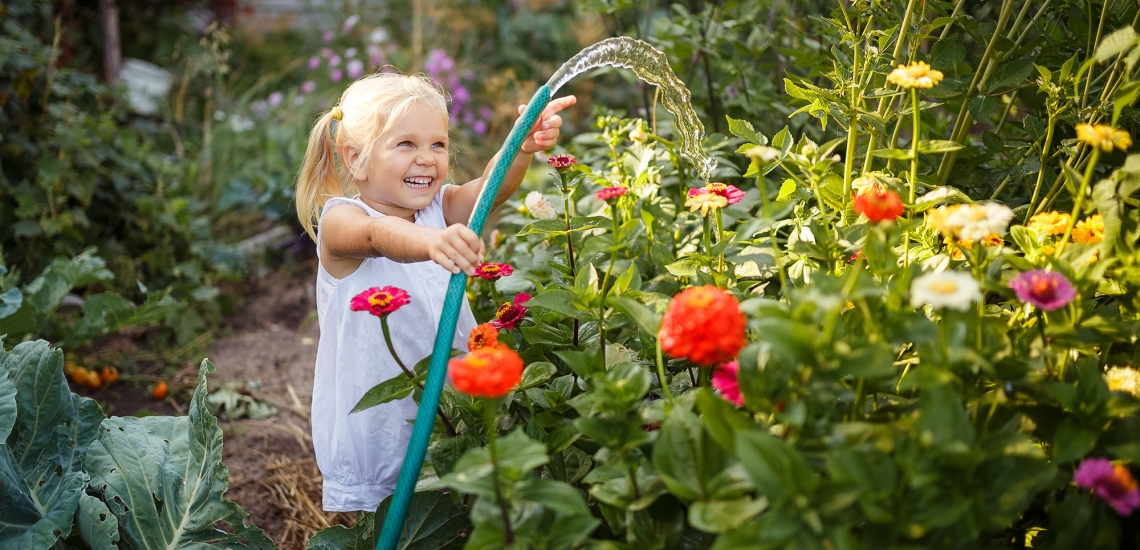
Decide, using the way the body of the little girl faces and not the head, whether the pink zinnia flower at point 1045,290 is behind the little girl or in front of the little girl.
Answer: in front

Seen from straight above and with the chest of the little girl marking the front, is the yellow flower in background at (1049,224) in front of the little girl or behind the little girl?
in front

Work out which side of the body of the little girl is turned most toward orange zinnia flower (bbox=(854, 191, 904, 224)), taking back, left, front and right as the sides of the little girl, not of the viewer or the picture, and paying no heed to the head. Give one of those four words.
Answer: front

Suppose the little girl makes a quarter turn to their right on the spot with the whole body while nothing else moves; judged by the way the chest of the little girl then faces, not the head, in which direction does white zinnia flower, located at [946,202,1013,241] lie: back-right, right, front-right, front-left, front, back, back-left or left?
left

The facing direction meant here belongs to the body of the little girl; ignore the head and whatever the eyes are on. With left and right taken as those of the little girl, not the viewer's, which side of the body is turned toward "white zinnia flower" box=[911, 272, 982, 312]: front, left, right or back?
front

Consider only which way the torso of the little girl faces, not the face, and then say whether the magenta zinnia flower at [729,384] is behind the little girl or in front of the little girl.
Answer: in front

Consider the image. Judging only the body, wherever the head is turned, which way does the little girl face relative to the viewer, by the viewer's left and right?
facing the viewer and to the right of the viewer
